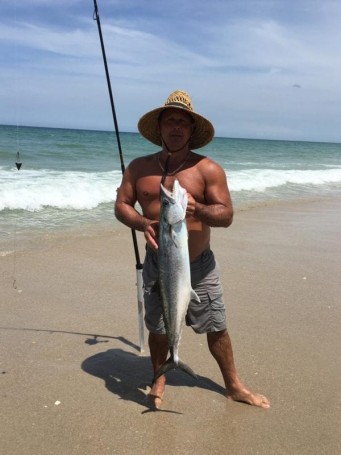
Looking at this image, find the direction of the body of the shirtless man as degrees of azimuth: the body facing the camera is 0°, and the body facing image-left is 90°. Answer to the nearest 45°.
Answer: approximately 0°

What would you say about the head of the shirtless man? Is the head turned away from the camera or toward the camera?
toward the camera
